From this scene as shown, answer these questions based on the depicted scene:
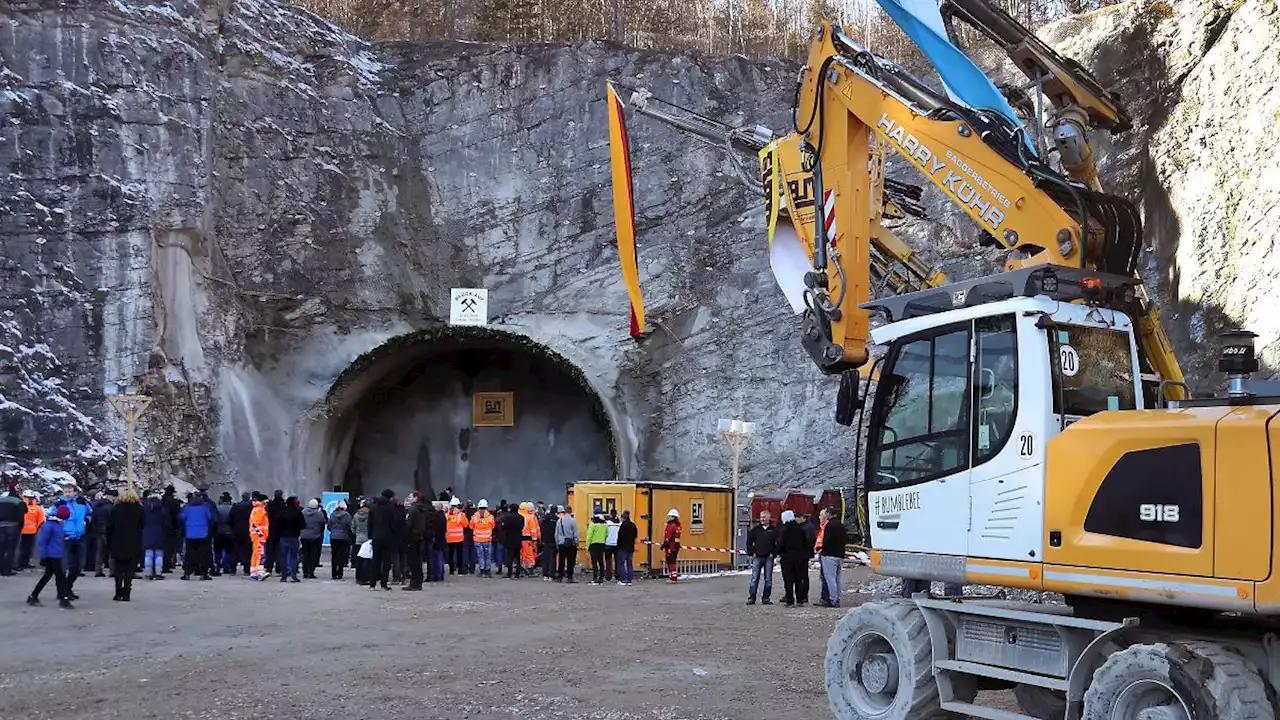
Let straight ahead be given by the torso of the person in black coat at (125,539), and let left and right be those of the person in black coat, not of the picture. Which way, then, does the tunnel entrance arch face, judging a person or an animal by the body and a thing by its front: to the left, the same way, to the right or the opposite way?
the opposite way

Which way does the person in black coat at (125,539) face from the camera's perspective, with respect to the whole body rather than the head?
away from the camera

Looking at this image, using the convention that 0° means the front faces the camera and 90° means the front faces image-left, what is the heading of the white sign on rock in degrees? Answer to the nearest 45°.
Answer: approximately 0°

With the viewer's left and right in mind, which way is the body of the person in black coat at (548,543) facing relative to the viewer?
facing away from the viewer

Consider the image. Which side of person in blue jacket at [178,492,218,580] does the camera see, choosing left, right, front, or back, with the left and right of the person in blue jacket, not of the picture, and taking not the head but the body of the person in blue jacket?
back

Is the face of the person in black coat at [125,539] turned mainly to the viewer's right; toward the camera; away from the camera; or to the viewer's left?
away from the camera

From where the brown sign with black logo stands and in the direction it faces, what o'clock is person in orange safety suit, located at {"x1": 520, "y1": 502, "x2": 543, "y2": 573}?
The person in orange safety suit is roughly at 12 o'clock from the brown sign with black logo.

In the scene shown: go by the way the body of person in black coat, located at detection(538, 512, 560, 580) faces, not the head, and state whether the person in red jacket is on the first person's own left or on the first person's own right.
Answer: on the first person's own right

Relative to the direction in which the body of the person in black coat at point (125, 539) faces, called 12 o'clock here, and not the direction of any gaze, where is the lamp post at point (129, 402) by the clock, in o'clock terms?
The lamp post is roughly at 12 o'clock from the person in black coat.

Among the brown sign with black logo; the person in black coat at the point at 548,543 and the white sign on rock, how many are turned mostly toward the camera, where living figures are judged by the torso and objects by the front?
2
